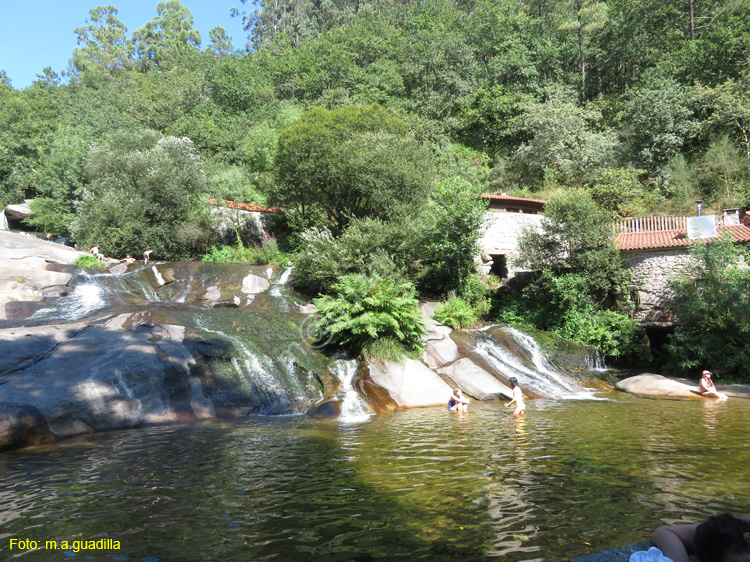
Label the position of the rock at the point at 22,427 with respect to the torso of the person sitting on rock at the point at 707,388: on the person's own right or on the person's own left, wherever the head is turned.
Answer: on the person's own right

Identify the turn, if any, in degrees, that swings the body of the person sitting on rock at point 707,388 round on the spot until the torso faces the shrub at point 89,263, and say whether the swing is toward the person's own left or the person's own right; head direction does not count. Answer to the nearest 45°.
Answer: approximately 135° to the person's own right

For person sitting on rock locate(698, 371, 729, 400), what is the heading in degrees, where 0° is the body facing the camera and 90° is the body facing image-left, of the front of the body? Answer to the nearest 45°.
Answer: approximately 315°

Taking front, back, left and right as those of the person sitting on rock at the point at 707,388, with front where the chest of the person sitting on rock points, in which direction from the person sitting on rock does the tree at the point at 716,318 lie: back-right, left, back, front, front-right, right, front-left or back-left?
back-left

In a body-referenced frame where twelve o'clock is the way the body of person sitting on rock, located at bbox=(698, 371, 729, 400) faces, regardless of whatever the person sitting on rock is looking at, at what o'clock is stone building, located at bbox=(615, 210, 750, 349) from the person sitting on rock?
The stone building is roughly at 7 o'clock from the person sitting on rock.

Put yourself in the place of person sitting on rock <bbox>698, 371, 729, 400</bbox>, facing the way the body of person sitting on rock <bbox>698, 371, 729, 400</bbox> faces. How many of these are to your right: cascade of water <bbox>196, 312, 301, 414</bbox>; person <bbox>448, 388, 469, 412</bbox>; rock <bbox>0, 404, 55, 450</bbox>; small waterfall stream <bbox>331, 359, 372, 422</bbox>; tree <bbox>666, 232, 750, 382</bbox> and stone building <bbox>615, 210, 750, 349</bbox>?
4

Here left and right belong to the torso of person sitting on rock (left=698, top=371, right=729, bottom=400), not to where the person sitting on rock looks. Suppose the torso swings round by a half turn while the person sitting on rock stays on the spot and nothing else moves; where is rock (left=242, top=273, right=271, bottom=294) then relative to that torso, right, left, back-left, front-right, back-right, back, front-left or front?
front-left

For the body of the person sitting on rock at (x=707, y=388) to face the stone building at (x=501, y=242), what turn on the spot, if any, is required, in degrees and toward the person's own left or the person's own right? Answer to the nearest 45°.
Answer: approximately 180°

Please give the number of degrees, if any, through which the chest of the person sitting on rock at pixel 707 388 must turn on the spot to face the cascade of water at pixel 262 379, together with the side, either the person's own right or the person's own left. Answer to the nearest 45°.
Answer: approximately 90° to the person's own right

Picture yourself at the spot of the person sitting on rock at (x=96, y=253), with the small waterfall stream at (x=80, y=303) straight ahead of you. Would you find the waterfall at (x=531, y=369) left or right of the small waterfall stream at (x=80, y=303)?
left

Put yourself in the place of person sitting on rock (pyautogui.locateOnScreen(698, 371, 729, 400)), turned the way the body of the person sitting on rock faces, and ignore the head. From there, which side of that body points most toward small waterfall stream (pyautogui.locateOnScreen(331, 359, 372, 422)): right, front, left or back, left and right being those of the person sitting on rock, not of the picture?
right

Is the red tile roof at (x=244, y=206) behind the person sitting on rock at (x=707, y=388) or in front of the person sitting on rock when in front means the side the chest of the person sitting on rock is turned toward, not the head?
behind

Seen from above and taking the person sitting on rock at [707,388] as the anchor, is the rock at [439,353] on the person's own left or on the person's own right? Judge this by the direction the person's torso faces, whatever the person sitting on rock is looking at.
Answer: on the person's own right
